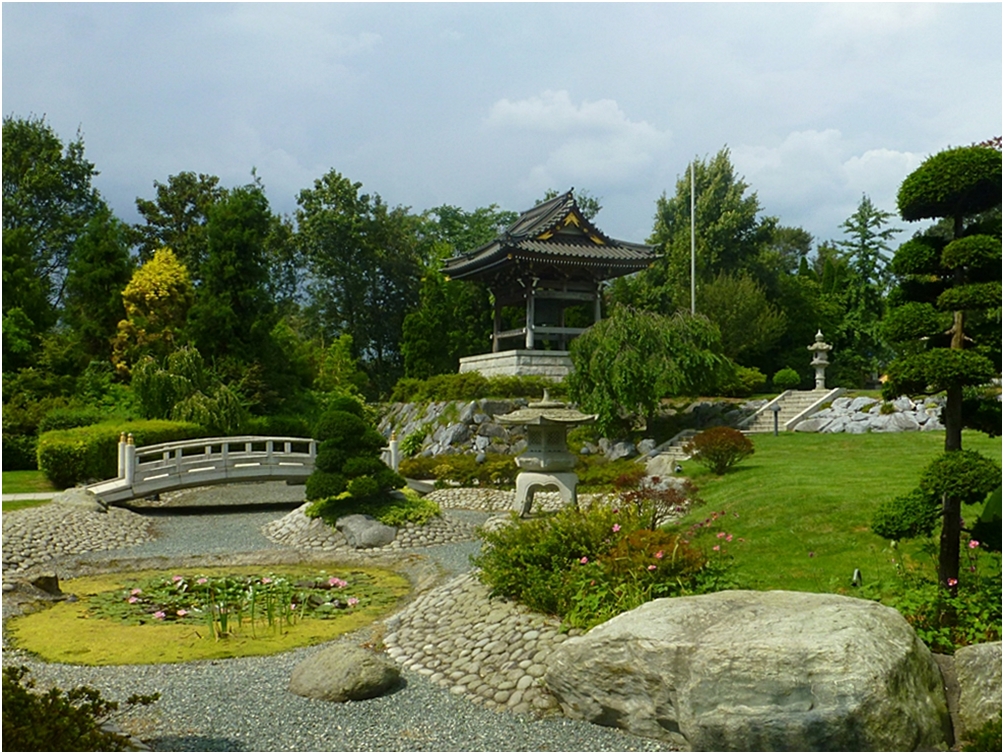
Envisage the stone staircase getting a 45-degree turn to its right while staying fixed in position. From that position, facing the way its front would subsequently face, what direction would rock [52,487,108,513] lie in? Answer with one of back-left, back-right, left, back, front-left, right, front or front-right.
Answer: front-left

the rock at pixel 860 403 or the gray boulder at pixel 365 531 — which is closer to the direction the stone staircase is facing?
the gray boulder

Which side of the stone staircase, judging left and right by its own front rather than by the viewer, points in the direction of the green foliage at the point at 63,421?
front

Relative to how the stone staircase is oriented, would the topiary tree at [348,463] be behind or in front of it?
in front

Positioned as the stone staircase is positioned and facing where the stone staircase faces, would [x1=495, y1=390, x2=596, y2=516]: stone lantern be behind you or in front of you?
in front

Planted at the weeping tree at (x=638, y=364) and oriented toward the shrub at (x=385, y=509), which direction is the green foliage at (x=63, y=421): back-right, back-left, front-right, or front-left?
front-right

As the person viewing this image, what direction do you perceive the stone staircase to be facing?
facing the viewer and to the left of the viewer

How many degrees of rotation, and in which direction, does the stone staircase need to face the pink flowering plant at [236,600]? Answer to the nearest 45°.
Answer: approximately 45° to its left

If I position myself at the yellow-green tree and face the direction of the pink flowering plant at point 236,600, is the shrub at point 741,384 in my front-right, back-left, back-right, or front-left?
front-left

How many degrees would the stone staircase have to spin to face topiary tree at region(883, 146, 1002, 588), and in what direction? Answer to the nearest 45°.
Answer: approximately 45° to its left

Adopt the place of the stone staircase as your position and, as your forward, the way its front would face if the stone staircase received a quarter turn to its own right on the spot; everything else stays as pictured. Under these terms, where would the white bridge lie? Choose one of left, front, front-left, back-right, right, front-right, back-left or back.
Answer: left

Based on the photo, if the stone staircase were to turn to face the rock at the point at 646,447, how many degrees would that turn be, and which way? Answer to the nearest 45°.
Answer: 0° — it already faces it

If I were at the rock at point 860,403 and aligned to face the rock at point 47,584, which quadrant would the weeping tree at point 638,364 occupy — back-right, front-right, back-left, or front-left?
front-right

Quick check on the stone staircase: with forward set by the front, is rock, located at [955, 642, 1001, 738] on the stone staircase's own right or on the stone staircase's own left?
on the stone staircase's own left

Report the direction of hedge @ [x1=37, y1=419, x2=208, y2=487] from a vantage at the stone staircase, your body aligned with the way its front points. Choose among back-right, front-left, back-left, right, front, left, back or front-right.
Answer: front

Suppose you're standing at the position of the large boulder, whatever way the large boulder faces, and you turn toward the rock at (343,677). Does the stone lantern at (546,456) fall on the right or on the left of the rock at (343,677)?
right

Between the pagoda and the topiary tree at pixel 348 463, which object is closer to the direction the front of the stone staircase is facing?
the topiary tree

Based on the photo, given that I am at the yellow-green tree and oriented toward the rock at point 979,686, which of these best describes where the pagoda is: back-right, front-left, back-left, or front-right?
front-left
